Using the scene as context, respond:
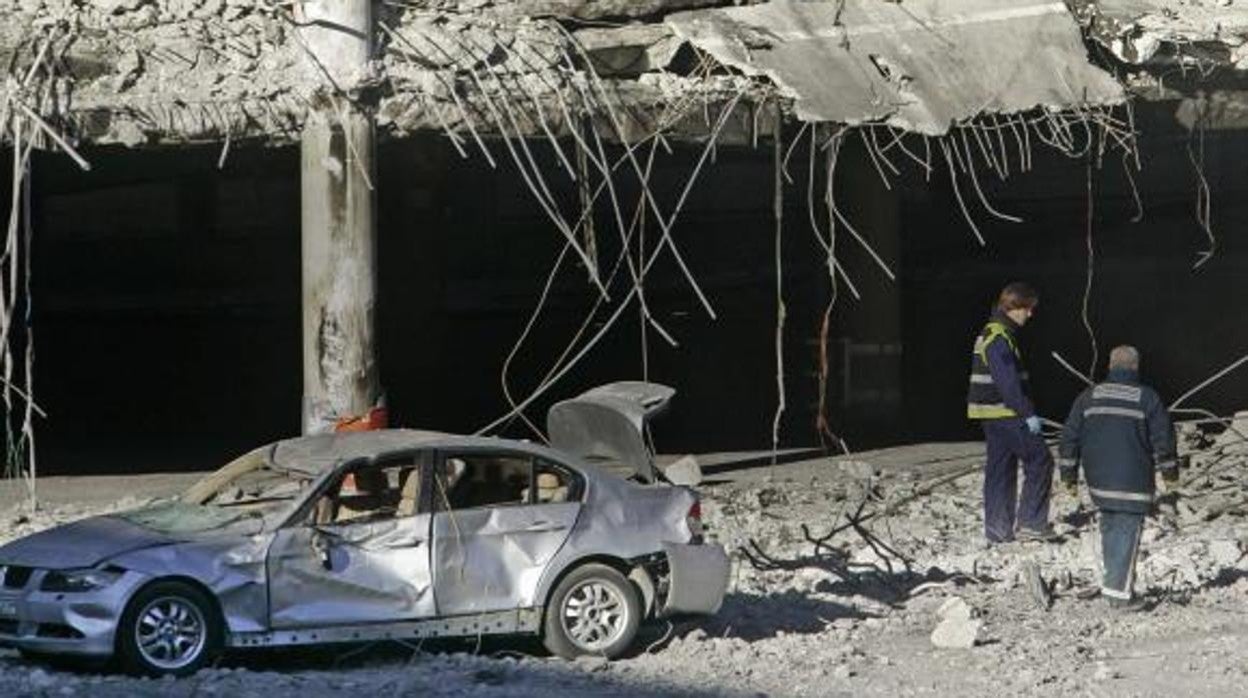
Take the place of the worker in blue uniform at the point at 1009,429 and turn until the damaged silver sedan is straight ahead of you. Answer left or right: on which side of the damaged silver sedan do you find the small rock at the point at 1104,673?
left

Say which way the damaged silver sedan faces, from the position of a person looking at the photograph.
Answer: facing the viewer and to the left of the viewer

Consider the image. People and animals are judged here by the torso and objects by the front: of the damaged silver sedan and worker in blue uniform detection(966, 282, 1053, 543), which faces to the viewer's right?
the worker in blue uniform

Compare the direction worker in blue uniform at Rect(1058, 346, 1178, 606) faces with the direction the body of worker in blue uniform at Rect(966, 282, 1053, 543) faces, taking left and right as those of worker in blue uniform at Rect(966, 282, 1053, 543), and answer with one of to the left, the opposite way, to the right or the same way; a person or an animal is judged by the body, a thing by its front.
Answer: to the left

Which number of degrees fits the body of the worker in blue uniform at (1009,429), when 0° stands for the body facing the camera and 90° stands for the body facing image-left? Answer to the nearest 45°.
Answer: approximately 270°

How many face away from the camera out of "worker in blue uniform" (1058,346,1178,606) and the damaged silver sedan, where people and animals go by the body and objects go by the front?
1

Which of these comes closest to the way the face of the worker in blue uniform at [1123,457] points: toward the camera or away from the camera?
away from the camera

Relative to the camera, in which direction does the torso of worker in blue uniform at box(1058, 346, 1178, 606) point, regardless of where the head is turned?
away from the camera

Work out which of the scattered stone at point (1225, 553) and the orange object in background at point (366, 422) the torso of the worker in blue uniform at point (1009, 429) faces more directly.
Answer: the scattered stone

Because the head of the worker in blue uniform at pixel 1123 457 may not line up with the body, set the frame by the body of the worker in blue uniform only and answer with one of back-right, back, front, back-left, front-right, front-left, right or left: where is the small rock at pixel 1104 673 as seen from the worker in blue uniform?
back

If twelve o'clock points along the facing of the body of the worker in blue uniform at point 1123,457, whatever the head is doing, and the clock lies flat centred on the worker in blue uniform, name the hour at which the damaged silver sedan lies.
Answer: The damaged silver sedan is roughly at 8 o'clock from the worker in blue uniform.

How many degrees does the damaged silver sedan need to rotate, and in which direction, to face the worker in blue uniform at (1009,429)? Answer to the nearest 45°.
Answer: approximately 180°
